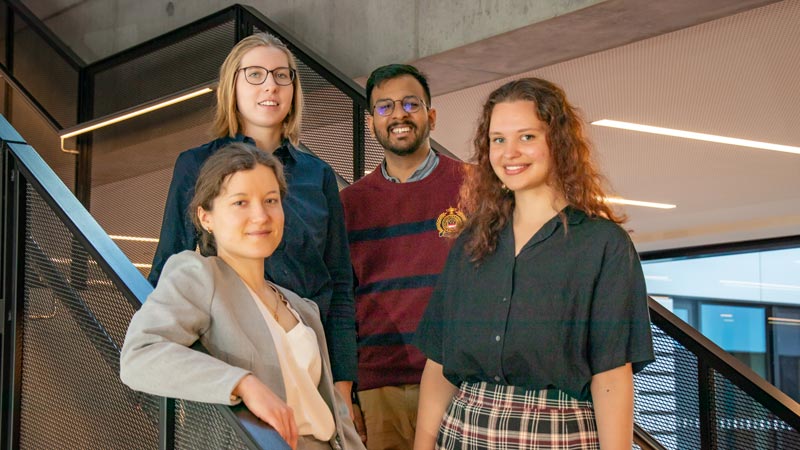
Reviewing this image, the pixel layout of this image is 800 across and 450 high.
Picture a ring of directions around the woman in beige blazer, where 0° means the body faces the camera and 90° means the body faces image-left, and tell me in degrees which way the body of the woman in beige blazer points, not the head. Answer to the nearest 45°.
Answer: approximately 315°

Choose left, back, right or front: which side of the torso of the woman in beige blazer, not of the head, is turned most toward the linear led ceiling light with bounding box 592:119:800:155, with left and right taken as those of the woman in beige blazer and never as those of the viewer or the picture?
left

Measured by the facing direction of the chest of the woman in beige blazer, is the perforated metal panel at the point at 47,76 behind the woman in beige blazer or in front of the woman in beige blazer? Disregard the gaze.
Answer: behind

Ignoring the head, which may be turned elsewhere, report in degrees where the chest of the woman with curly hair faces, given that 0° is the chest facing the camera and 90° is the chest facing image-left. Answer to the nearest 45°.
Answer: approximately 45°

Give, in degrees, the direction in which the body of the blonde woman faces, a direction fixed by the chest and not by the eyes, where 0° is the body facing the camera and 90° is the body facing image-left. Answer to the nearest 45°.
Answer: approximately 315°
